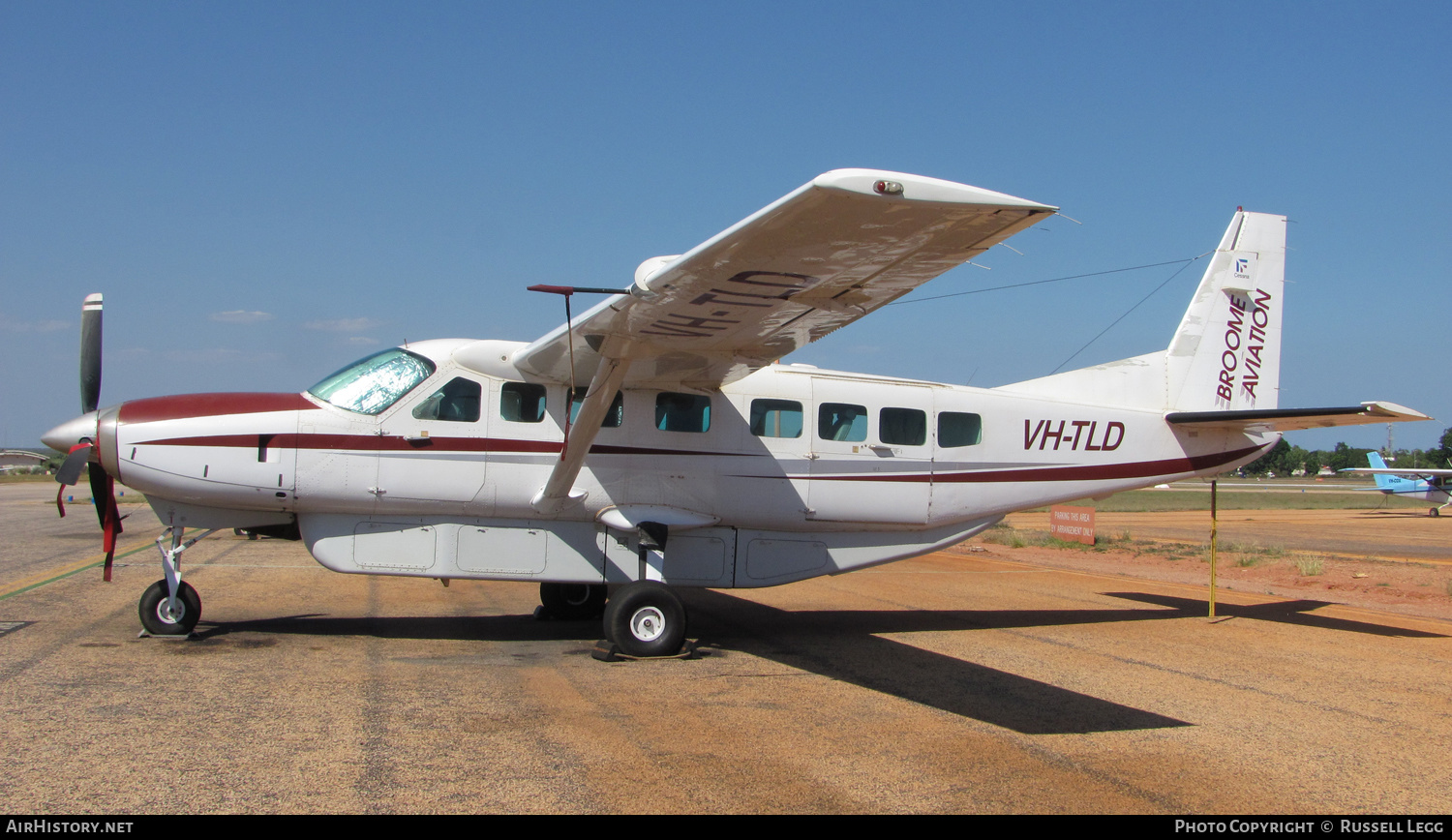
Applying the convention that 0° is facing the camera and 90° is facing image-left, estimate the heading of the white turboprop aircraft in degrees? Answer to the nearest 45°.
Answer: approximately 90°

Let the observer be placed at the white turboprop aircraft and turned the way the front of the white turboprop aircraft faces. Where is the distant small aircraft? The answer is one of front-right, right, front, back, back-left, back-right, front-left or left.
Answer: back-right
